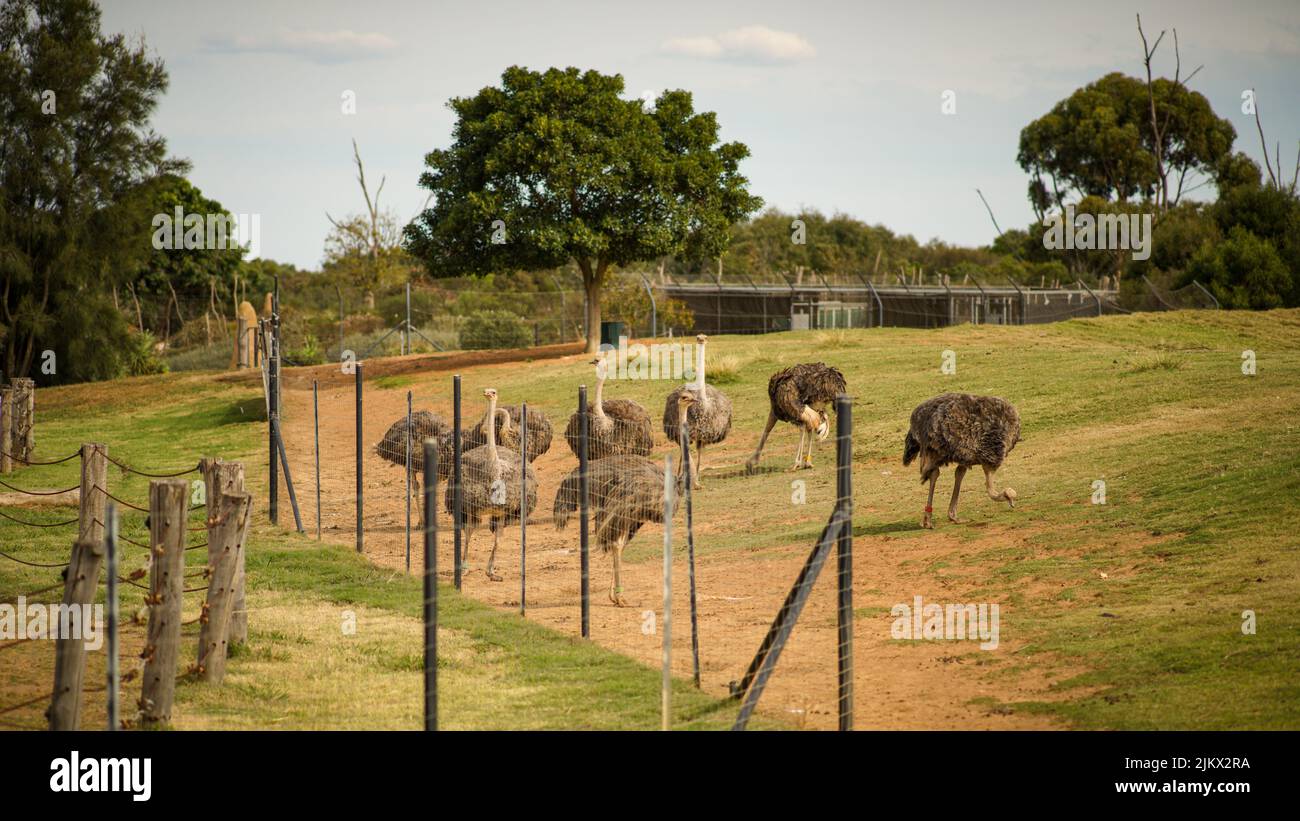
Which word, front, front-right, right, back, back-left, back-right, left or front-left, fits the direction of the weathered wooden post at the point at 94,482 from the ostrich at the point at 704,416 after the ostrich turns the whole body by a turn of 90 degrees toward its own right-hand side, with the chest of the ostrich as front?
front-left

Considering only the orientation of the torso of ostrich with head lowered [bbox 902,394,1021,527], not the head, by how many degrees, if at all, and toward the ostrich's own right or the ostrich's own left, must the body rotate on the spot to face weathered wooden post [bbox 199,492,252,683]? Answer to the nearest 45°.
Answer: approximately 135° to the ostrich's own right

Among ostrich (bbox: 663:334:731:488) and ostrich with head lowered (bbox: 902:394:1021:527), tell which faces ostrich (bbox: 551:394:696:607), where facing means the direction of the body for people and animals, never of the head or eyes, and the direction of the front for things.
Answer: ostrich (bbox: 663:334:731:488)

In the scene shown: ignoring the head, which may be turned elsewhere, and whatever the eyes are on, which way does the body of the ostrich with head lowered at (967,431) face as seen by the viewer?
to the viewer's right

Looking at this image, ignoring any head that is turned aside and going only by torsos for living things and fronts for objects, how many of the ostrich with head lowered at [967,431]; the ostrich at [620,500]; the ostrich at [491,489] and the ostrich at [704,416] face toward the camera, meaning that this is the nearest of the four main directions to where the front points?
2

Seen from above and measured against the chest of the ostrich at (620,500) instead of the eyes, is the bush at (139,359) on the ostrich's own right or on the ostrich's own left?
on the ostrich's own left

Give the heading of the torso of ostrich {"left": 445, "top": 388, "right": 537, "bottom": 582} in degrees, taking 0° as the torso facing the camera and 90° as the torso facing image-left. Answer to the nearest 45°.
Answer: approximately 0°

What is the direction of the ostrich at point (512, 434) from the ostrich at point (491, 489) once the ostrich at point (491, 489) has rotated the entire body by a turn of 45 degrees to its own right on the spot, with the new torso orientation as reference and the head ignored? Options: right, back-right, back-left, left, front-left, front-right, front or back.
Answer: back-right
